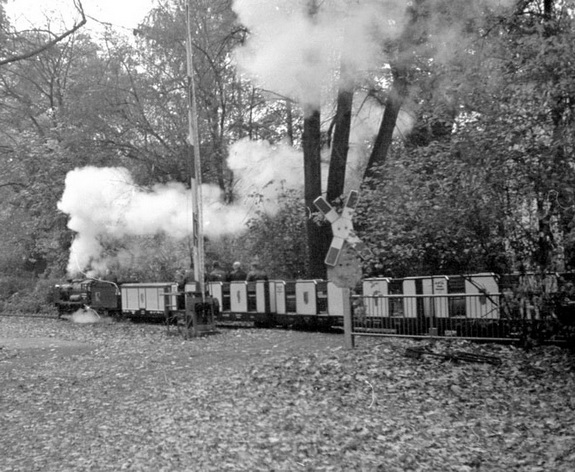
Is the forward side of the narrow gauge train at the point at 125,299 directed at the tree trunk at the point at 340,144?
no

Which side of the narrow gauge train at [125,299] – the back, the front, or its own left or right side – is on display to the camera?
left

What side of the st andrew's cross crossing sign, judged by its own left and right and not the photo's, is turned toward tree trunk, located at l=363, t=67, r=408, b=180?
back

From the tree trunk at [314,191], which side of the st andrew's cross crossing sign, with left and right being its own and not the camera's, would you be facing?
back

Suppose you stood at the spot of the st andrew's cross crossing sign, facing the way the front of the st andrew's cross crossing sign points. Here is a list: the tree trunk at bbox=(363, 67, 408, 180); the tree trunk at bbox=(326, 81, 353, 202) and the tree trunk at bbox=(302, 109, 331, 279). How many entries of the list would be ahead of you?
0

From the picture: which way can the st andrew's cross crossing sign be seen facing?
toward the camera

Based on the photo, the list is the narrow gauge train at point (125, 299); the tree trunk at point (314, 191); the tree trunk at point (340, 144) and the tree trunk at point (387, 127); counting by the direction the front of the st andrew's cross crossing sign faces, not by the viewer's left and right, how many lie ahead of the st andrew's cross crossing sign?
0

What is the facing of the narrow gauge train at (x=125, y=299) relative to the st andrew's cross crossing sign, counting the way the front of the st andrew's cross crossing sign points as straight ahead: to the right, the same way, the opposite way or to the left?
to the right

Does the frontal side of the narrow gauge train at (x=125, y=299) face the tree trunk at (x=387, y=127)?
no

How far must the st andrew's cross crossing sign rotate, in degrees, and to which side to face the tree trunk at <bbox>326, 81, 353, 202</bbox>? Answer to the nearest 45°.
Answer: approximately 180°

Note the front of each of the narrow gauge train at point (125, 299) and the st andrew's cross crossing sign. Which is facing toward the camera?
the st andrew's cross crossing sign

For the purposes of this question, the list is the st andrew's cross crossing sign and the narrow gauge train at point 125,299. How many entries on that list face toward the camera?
1
